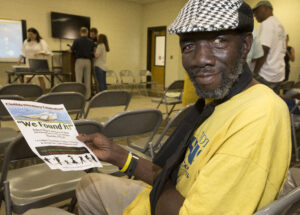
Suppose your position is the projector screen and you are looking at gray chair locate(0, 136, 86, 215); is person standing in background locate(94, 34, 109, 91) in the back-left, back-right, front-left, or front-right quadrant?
front-left

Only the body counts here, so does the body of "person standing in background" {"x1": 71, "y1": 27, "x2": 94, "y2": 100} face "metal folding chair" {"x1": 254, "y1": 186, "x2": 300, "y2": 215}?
no

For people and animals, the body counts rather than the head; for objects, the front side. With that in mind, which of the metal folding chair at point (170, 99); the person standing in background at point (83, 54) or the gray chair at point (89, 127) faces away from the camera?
the person standing in background

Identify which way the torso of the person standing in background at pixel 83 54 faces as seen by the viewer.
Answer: away from the camera

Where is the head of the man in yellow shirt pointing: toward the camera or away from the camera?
toward the camera

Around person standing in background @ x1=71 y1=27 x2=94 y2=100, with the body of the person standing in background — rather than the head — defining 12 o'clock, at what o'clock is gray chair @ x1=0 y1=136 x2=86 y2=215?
The gray chair is roughly at 6 o'clock from the person standing in background.

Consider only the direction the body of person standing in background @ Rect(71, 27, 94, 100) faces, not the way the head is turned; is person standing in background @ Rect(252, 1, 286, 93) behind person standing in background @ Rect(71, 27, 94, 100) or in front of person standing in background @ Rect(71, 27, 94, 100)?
behind

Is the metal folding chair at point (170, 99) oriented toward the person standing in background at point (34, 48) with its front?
no

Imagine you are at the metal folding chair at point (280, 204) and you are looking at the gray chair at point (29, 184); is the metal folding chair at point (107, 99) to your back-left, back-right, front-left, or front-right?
front-right

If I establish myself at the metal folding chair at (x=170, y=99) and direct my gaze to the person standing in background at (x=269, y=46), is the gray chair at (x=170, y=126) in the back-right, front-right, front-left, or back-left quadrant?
front-right

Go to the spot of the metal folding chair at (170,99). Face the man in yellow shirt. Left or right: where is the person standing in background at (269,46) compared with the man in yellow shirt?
left

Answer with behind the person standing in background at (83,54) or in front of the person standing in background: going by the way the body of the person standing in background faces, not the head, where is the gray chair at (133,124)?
behind
